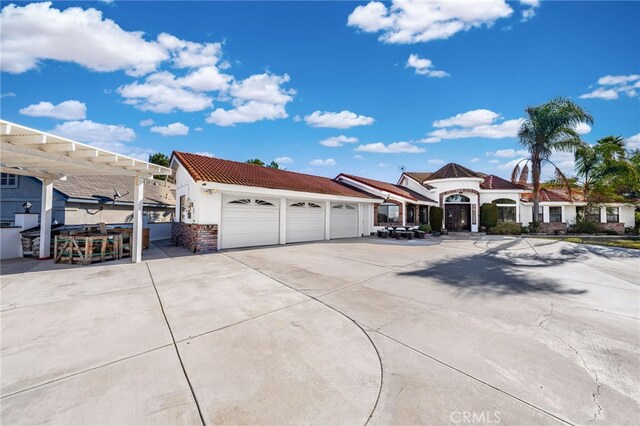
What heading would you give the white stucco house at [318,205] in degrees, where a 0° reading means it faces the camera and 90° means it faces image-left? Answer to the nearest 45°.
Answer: approximately 0°

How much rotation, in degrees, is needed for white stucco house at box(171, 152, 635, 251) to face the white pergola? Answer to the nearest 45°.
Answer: approximately 45° to its right

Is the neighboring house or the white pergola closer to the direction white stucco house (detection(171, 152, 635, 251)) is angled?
the white pergola

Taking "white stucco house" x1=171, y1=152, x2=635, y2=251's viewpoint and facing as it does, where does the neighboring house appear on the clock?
The neighboring house is roughly at 2 o'clock from the white stucco house.

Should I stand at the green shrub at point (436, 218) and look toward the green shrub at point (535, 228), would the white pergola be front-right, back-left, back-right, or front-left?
back-right

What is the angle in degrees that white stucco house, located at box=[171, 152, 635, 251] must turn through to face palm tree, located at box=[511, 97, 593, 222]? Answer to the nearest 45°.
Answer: approximately 135° to its left
